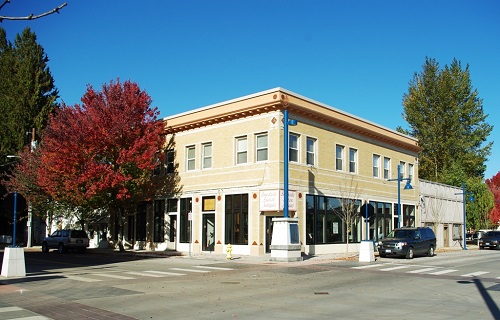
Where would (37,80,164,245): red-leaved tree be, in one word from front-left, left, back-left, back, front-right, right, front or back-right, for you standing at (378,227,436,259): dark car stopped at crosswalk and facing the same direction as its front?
front-right

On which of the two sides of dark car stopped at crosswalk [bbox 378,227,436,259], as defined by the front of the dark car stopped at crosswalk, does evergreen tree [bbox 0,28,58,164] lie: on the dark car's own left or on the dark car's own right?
on the dark car's own right

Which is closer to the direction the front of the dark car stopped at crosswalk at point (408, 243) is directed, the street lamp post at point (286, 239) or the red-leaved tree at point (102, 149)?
the street lamp post

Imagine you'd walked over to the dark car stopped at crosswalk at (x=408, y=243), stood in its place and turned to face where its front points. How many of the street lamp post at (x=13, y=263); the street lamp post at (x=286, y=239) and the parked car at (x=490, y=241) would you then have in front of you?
2

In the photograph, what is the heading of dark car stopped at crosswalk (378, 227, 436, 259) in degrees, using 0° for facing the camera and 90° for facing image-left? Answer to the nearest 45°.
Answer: approximately 45°

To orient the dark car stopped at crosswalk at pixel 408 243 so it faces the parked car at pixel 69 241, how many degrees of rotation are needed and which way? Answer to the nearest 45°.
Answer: approximately 45° to its right

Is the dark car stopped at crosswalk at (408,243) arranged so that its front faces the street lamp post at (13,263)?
yes

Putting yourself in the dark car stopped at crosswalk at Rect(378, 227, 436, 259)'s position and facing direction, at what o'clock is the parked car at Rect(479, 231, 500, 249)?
the parked car at Rect(479, 231, 500, 249) is roughly at 5 o'clock from the dark car stopped at crosswalk at Rect(378, 227, 436, 259).

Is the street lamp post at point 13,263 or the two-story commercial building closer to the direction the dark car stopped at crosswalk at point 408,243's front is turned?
the street lamp post

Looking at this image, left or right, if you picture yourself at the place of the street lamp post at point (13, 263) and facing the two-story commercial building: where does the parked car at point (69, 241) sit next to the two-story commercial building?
left

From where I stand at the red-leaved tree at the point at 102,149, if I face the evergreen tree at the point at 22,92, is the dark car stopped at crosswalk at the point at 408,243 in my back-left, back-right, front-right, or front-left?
back-right

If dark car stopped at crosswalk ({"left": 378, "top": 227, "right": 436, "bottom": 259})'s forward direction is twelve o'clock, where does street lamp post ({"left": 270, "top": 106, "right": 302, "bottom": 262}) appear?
The street lamp post is roughly at 12 o'clock from the dark car stopped at crosswalk.

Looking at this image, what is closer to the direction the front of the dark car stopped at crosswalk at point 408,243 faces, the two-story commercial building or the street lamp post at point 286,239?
the street lamp post

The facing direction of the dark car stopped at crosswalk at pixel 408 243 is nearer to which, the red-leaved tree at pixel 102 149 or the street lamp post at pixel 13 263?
the street lamp post
